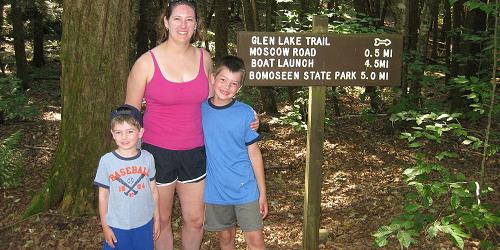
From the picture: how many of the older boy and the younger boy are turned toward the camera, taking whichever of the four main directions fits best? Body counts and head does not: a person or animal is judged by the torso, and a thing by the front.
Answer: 2

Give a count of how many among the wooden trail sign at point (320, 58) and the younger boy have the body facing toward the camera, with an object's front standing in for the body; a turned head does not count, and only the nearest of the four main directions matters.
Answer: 2

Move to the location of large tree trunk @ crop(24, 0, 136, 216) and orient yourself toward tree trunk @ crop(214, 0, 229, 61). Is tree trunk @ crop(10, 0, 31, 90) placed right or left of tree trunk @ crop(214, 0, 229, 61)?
left

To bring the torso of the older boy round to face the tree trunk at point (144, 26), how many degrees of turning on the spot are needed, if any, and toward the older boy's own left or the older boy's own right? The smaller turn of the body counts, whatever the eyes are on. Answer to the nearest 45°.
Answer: approximately 180°

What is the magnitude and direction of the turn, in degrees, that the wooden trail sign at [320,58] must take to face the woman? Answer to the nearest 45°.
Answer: approximately 45° to its right

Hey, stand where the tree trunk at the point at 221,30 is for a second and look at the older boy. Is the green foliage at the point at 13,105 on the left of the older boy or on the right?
right

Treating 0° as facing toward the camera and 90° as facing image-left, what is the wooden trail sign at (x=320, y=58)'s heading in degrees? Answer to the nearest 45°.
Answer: approximately 0°

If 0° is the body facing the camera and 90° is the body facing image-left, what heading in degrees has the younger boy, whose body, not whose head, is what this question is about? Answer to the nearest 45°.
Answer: approximately 0°

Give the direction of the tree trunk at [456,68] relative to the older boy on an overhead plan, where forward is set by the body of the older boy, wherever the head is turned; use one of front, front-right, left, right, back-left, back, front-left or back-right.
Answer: back-left
